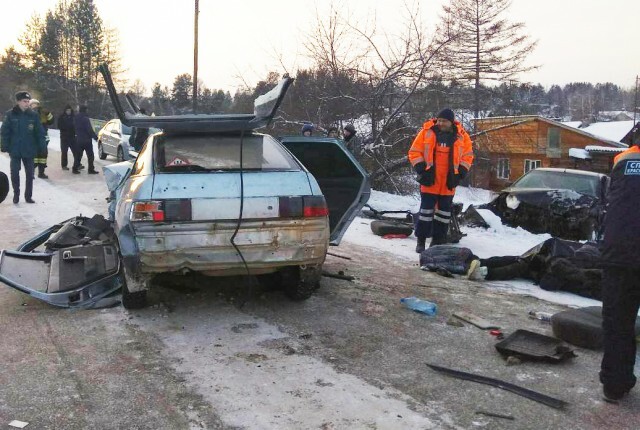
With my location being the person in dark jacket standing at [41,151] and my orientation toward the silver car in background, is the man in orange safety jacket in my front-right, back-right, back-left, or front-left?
back-right

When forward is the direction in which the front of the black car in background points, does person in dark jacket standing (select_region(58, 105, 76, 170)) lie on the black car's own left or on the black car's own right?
on the black car's own right

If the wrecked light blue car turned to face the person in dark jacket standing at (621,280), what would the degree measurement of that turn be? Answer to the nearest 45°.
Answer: approximately 135° to its right

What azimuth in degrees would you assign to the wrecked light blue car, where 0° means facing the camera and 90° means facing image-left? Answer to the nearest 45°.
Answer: approximately 180°
